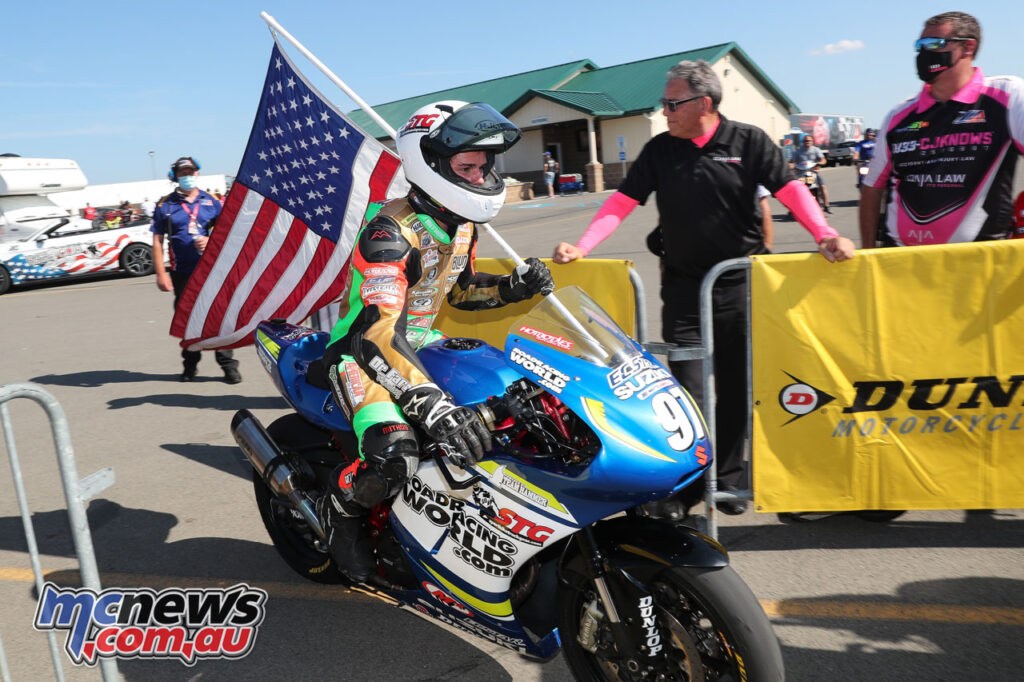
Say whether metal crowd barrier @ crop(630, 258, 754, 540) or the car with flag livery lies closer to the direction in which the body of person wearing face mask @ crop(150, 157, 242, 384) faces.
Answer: the metal crowd barrier

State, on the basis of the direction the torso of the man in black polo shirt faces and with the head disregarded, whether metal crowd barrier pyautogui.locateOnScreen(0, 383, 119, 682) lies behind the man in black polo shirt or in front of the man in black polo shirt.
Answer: in front

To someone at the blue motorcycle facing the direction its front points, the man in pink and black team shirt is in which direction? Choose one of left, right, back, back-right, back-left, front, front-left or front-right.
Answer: left

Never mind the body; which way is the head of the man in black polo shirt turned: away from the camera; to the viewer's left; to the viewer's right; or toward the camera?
to the viewer's left

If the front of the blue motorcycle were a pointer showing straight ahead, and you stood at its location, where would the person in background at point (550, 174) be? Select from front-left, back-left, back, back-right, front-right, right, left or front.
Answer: back-left

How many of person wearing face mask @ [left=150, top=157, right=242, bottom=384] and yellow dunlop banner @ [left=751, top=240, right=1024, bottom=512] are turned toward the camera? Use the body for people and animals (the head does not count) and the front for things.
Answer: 2

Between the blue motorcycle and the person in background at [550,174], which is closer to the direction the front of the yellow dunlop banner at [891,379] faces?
the blue motorcycle

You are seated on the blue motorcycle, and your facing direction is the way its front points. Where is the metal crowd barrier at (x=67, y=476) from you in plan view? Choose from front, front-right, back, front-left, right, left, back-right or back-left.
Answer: back-right

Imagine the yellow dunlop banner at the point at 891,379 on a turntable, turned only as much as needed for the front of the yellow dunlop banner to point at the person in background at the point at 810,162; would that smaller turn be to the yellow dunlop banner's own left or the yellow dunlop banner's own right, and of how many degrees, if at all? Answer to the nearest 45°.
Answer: approximately 180°

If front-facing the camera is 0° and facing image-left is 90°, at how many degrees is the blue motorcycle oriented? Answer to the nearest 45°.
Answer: approximately 315°

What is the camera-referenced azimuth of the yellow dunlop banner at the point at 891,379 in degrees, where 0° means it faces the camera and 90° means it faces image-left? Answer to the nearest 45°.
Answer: approximately 0°

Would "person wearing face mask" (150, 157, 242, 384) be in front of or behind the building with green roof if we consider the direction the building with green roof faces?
in front

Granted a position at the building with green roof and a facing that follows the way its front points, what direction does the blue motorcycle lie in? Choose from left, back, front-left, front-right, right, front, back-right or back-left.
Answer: front-left
